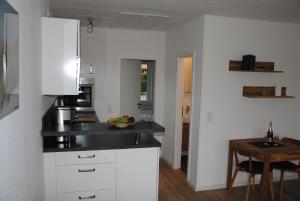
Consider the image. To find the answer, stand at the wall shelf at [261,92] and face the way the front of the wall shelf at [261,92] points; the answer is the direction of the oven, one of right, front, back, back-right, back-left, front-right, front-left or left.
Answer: right

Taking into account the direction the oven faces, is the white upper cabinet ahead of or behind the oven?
ahead

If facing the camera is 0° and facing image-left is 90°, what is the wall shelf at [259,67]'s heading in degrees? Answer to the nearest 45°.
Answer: approximately 0°

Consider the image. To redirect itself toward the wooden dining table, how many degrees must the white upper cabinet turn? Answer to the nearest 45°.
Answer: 0° — it already faces it

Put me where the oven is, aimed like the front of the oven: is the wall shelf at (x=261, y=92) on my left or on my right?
on my left

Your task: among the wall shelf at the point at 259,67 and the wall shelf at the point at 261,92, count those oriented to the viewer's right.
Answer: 0

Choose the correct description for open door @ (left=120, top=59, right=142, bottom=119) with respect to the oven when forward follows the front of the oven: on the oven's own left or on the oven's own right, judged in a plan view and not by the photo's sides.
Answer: on the oven's own left

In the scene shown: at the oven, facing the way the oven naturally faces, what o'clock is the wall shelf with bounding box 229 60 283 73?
The wall shelf is roughly at 10 o'clock from the oven.

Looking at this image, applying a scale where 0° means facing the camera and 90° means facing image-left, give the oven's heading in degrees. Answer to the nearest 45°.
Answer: approximately 0°

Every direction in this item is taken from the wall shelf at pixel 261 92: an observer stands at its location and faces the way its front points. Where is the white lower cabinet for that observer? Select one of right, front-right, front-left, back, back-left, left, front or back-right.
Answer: front-right
